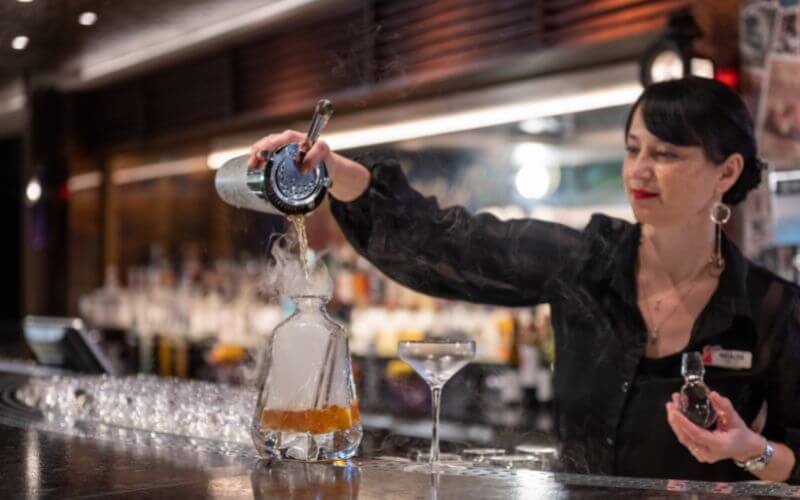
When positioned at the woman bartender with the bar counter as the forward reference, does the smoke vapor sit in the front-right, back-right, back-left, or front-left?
front-right

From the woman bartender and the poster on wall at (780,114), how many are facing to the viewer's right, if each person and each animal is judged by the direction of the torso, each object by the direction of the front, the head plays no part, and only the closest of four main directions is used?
0

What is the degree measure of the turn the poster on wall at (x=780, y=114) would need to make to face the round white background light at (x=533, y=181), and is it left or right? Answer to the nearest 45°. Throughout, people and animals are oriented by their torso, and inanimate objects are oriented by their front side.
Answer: approximately 90° to its right

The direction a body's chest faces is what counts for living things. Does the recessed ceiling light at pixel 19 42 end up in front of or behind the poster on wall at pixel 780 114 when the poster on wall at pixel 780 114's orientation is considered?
in front

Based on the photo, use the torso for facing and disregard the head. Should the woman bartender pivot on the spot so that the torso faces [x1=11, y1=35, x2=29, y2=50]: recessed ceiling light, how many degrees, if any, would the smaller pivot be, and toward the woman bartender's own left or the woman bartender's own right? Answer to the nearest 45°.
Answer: approximately 45° to the woman bartender's own right

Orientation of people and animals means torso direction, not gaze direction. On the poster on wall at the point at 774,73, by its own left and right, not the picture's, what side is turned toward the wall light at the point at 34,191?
right

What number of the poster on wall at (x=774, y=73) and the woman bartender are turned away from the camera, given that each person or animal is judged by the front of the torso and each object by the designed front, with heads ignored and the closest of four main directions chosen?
0

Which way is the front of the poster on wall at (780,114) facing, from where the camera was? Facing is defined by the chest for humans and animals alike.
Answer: facing the viewer and to the left of the viewer

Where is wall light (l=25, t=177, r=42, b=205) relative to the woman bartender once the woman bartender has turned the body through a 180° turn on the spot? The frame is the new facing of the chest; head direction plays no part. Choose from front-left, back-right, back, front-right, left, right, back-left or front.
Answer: left

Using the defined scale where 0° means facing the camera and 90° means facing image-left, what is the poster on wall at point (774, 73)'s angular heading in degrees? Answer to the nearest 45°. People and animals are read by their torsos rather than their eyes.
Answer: approximately 45°

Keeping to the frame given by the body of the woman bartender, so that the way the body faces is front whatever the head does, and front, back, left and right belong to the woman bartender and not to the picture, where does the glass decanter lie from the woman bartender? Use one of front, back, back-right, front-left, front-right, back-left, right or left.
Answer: front
